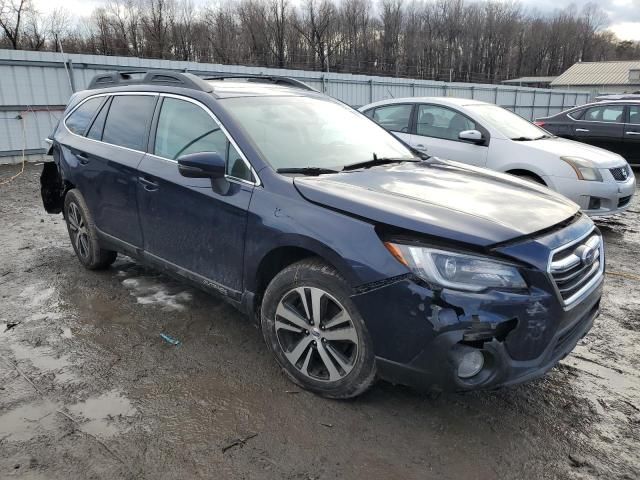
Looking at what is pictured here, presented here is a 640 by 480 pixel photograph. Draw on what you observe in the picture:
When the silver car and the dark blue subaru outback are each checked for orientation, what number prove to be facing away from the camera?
0

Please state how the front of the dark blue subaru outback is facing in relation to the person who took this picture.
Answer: facing the viewer and to the right of the viewer

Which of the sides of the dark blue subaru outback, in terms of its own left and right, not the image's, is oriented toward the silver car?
left

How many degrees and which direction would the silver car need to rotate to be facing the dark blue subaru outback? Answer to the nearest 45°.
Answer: approximately 45° to its right

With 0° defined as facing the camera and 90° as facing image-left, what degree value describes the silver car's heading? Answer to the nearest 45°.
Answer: approximately 315°

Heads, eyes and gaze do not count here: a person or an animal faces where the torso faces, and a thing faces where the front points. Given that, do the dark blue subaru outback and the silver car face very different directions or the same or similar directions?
same or similar directions
